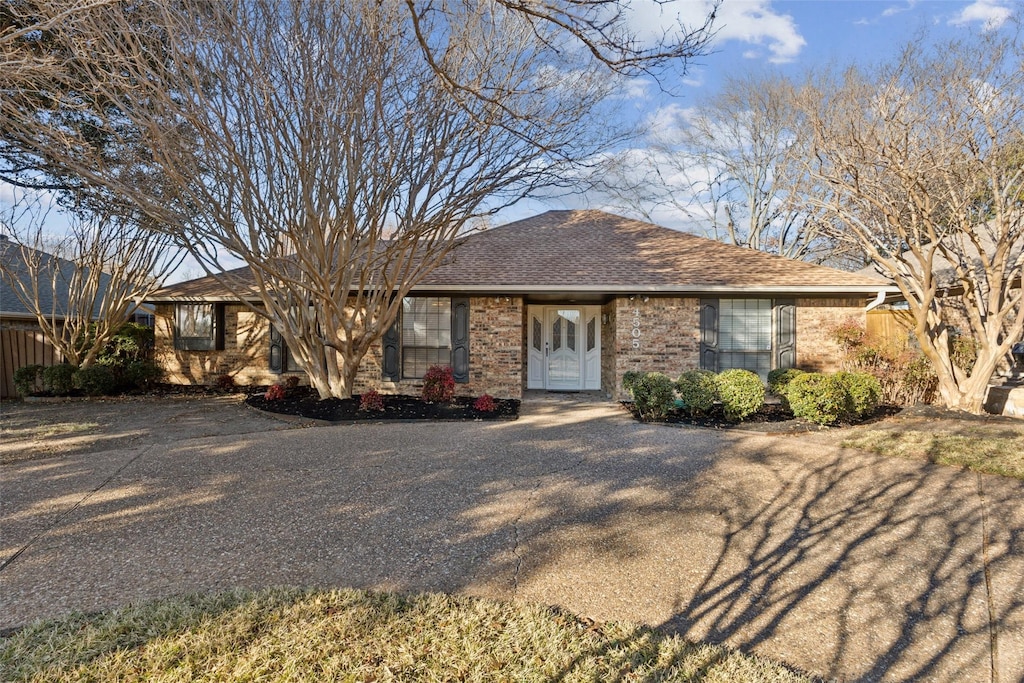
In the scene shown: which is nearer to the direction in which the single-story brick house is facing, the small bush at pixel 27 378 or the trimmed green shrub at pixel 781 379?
the trimmed green shrub

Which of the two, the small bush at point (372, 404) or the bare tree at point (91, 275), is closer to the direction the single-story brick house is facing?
the small bush

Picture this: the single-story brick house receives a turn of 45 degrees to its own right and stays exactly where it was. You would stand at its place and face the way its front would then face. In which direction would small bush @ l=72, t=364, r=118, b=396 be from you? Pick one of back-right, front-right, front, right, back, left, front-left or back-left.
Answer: front-right

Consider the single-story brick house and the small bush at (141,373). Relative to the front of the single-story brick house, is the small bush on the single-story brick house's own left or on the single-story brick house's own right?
on the single-story brick house's own right

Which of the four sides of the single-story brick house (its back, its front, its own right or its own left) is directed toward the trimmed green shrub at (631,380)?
front

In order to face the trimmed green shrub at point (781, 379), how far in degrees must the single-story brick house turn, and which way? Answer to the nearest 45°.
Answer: approximately 45° to its left

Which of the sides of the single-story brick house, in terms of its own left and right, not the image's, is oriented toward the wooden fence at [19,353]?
right

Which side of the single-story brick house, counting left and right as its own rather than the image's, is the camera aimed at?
front

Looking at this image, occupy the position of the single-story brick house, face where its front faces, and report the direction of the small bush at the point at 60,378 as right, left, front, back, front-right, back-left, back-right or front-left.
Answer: right

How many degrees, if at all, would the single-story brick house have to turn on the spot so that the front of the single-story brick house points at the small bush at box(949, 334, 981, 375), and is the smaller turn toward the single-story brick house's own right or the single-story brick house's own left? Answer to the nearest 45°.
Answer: approximately 90° to the single-story brick house's own left
